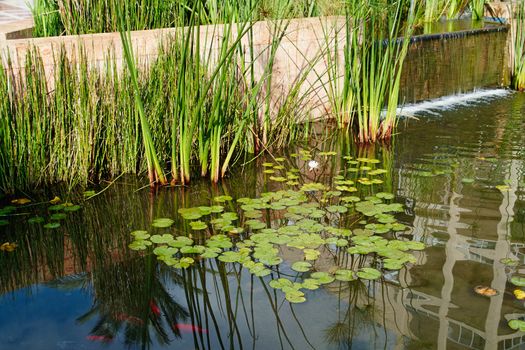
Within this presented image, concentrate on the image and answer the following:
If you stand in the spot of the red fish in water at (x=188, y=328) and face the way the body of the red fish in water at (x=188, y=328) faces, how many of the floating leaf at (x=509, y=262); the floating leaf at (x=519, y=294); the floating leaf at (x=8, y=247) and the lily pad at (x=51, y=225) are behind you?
2
